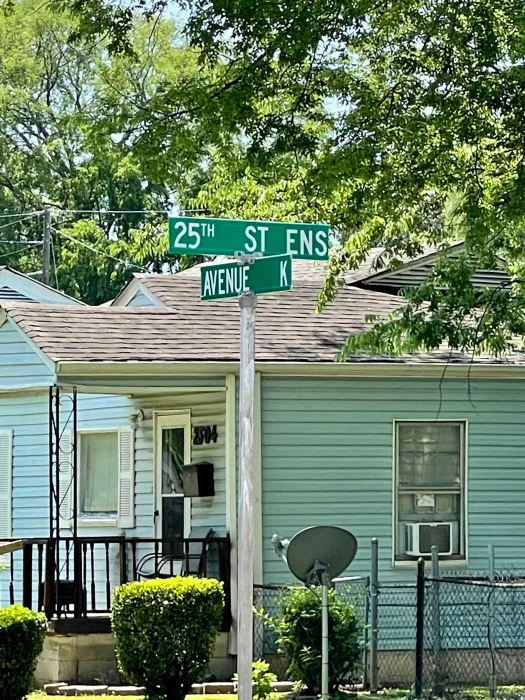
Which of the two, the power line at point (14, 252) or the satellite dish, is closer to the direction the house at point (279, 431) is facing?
the satellite dish

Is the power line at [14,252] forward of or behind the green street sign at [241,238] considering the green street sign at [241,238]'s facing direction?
behind

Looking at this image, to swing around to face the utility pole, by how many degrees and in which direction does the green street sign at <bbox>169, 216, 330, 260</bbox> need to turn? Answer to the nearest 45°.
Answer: approximately 180°

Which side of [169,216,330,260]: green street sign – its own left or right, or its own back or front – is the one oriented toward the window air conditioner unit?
back

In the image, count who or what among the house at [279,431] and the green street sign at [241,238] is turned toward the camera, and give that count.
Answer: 2

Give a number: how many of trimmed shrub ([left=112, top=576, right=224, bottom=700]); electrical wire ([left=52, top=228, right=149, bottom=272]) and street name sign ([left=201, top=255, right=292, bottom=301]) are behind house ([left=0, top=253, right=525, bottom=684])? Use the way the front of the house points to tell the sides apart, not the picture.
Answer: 1

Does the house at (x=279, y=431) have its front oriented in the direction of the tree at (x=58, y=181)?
no

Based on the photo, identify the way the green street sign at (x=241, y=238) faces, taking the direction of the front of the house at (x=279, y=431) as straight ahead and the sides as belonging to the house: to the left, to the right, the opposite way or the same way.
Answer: the same way

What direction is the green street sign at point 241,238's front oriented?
toward the camera

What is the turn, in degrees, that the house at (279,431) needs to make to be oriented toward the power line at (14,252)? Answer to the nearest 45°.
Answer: approximately 180°

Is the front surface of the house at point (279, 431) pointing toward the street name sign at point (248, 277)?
yes

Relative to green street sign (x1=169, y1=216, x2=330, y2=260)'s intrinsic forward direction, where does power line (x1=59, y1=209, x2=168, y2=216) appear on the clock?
The power line is roughly at 6 o'clock from the green street sign.

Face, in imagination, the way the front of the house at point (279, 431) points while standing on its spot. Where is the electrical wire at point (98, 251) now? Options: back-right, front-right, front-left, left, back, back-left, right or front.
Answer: back

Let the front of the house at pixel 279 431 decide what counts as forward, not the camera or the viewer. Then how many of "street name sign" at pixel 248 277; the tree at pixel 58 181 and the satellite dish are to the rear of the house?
1

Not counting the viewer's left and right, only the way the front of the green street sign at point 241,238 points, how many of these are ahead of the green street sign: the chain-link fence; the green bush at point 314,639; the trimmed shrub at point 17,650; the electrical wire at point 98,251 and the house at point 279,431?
0

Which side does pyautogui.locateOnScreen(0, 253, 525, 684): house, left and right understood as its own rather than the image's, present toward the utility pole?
back

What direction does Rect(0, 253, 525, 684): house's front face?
toward the camera
